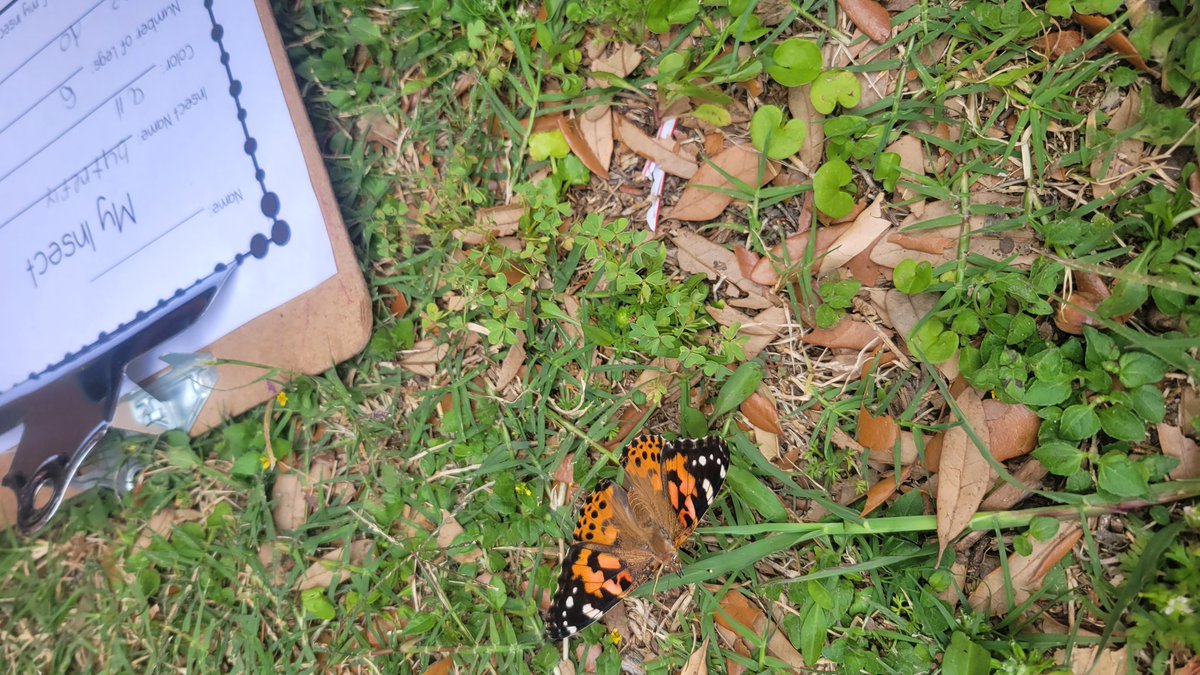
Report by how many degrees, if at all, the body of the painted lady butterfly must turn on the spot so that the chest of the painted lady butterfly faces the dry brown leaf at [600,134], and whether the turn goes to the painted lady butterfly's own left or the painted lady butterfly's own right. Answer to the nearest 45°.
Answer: approximately 135° to the painted lady butterfly's own left

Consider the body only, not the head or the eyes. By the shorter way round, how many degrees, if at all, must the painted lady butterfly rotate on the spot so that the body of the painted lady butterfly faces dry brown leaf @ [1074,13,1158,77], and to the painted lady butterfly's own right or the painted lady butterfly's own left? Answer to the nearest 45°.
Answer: approximately 45° to the painted lady butterfly's own left

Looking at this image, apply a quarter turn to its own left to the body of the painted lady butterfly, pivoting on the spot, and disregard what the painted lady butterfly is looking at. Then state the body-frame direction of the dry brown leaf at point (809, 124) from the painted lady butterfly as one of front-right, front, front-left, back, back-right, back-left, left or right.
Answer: front

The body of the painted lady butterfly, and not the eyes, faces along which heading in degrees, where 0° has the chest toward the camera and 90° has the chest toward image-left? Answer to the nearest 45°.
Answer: approximately 315°

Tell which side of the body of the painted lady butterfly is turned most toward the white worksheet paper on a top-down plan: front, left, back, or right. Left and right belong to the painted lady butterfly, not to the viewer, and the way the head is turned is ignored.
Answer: back

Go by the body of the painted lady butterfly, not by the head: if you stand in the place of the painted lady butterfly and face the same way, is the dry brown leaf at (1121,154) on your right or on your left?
on your left
